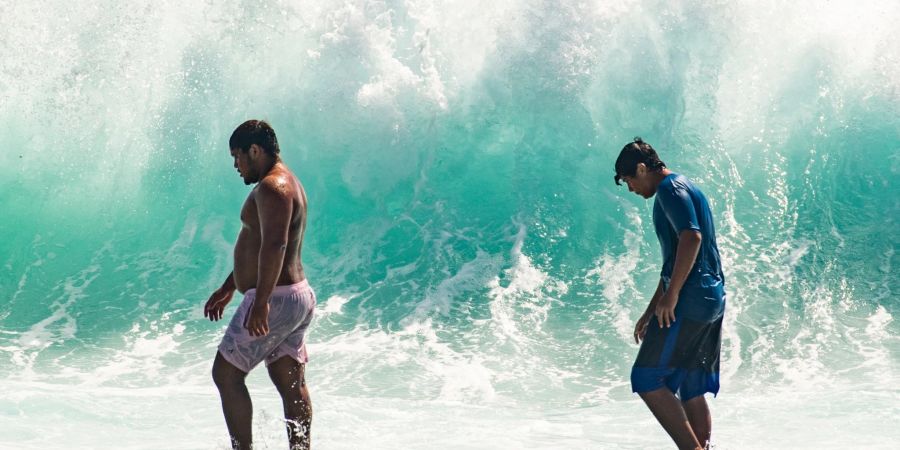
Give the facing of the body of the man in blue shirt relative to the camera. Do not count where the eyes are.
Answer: to the viewer's left

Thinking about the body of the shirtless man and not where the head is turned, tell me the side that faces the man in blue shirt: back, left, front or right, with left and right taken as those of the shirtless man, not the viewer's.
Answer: back

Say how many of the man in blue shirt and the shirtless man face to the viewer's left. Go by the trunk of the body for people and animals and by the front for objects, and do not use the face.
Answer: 2

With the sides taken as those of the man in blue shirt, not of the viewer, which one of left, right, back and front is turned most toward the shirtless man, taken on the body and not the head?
front

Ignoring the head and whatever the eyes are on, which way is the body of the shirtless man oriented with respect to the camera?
to the viewer's left
